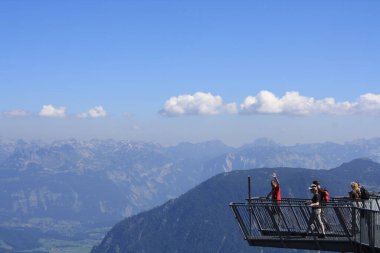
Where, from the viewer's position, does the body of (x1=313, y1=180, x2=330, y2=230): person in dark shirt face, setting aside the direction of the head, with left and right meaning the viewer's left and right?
facing to the left of the viewer
